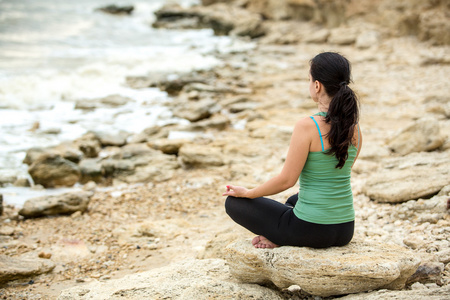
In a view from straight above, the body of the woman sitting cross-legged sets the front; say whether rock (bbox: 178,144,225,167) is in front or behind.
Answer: in front

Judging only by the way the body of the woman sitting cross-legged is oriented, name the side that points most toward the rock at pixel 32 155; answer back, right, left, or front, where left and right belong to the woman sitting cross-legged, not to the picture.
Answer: front

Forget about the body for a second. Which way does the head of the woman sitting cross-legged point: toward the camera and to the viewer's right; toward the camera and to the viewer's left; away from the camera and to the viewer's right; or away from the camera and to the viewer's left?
away from the camera and to the viewer's left

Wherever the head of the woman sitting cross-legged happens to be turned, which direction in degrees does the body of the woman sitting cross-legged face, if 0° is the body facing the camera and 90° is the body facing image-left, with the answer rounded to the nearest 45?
approximately 135°

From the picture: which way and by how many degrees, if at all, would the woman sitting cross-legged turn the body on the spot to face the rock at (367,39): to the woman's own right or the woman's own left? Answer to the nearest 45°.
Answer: approximately 45° to the woman's own right

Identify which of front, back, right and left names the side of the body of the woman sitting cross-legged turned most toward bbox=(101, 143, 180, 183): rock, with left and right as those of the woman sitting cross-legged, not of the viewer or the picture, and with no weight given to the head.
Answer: front

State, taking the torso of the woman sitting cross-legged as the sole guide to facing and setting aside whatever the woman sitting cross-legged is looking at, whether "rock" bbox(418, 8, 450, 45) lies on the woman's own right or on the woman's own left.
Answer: on the woman's own right

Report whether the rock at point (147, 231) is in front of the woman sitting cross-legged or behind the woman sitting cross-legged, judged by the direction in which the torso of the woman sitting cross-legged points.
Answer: in front
